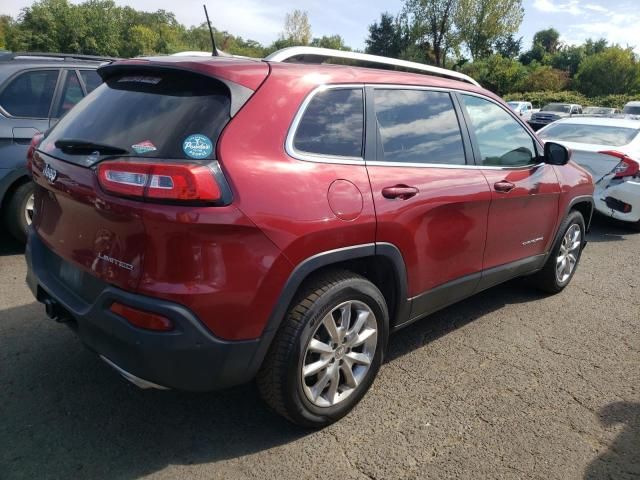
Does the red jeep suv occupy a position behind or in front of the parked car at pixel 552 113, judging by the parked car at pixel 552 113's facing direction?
in front

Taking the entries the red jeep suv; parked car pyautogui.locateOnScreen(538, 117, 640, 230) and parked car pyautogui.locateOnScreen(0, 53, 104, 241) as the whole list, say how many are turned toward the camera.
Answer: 0

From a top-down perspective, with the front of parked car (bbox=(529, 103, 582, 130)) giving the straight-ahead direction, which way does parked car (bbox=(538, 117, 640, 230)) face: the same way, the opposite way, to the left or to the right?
the opposite way

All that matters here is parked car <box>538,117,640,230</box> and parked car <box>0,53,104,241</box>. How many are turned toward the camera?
0

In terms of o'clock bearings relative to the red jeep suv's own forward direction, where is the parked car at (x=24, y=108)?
The parked car is roughly at 9 o'clock from the red jeep suv.

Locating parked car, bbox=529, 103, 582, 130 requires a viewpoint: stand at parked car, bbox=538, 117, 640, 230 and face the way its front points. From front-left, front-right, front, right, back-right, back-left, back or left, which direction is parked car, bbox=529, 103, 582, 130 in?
front-left

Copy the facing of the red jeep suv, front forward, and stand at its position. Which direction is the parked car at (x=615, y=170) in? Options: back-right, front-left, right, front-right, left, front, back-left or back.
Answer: front

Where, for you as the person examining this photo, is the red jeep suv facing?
facing away from the viewer and to the right of the viewer
